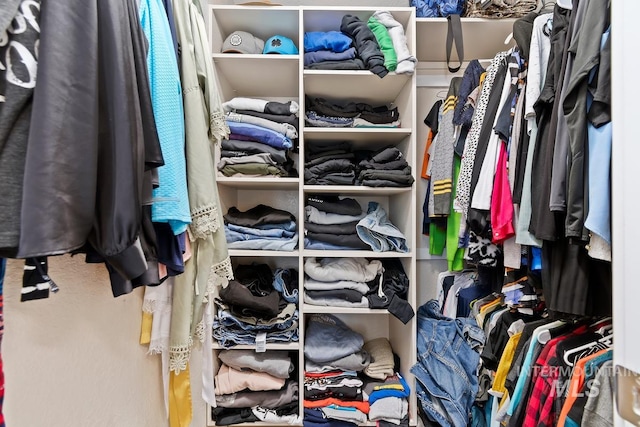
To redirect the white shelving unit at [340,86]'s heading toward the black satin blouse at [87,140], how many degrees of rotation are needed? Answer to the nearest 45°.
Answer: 0° — it already faces it

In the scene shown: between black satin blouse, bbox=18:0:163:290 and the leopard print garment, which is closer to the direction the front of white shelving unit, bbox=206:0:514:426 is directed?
the black satin blouse

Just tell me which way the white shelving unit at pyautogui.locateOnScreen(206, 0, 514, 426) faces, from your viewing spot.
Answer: facing the viewer
